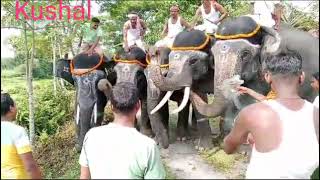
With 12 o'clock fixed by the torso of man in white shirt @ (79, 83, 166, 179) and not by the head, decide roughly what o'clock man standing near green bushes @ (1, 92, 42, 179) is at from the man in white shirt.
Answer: The man standing near green bushes is roughly at 10 o'clock from the man in white shirt.

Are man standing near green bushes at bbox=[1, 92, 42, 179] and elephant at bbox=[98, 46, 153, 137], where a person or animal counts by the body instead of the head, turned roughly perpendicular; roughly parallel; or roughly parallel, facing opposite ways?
roughly parallel, facing opposite ways

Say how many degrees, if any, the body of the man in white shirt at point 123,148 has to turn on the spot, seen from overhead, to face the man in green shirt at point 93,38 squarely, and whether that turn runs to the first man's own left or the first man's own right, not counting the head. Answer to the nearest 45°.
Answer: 0° — they already face them

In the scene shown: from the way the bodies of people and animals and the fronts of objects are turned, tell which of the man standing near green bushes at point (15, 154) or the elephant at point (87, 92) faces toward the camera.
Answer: the elephant

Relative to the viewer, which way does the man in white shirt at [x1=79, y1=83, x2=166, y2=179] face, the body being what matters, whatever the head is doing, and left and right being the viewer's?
facing away from the viewer

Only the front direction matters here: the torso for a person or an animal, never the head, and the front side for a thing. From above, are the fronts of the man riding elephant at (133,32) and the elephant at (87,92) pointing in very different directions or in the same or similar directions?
same or similar directions

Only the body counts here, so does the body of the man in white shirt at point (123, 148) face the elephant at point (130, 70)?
yes

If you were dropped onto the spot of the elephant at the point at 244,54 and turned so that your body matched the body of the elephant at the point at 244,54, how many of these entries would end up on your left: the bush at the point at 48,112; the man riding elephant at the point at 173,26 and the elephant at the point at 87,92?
0

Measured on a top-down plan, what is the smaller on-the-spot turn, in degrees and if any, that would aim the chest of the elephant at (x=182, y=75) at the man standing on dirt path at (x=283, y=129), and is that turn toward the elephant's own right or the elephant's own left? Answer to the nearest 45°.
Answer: approximately 45° to the elephant's own left

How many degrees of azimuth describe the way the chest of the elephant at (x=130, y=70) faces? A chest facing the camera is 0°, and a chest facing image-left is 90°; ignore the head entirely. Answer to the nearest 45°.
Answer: approximately 45°

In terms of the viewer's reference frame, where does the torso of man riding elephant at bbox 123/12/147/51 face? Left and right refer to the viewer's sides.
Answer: facing the viewer

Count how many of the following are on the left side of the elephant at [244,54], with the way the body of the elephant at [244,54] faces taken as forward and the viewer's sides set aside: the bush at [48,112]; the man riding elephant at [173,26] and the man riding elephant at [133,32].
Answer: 0

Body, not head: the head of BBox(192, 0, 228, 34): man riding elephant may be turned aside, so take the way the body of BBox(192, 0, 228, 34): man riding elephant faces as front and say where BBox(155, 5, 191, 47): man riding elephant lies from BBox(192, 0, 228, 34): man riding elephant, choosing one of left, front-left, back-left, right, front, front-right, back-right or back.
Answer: front-right

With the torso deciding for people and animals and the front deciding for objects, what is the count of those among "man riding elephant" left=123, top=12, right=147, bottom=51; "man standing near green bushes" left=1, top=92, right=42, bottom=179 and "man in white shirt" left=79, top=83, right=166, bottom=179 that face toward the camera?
1

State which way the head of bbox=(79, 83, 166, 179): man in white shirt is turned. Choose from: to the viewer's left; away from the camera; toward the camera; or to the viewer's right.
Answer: away from the camera

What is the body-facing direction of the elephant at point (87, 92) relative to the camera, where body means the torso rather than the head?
toward the camera

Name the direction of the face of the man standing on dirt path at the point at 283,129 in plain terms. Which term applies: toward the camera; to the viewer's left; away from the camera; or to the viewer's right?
away from the camera

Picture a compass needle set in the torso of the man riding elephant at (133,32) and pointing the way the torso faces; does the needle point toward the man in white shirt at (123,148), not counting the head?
yes
